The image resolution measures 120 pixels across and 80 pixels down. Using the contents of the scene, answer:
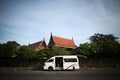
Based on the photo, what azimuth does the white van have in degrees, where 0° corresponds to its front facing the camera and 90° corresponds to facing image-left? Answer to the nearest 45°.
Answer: approximately 90°
